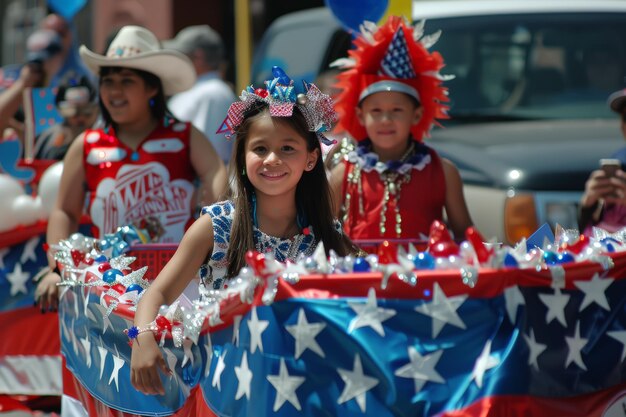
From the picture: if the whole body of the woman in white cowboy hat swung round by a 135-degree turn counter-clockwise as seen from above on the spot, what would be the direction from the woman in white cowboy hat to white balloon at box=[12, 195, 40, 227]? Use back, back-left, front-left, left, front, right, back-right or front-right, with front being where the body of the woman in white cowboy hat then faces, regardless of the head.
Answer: left

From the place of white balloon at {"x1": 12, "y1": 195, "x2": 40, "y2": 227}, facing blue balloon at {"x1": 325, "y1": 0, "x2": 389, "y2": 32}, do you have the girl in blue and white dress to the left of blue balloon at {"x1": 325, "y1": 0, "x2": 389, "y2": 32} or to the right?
right

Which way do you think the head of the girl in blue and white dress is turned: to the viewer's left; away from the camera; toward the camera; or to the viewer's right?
toward the camera

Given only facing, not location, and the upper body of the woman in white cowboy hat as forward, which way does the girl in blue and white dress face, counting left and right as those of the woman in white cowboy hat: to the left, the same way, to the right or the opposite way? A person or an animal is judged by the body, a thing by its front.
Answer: the same way

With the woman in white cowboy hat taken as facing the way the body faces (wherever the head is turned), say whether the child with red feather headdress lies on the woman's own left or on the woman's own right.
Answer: on the woman's own left

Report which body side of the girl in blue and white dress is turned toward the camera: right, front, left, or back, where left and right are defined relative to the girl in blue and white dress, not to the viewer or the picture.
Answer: front

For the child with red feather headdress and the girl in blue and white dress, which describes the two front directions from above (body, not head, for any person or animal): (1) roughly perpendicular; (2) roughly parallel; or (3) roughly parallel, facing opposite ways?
roughly parallel

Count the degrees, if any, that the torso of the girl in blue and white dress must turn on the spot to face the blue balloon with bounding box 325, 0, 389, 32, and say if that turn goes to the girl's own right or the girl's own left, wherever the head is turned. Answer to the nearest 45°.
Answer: approximately 180°

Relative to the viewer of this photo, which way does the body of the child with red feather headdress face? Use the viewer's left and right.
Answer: facing the viewer

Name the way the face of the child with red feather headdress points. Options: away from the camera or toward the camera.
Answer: toward the camera

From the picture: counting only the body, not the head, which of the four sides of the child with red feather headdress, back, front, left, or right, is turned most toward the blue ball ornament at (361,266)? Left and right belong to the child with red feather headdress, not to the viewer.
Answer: front

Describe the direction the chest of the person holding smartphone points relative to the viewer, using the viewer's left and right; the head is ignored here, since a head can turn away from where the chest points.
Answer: facing the viewer and to the left of the viewer

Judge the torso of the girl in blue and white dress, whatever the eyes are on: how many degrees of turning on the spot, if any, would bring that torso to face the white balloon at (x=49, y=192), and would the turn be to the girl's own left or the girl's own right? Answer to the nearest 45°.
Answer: approximately 135° to the girl's own right
